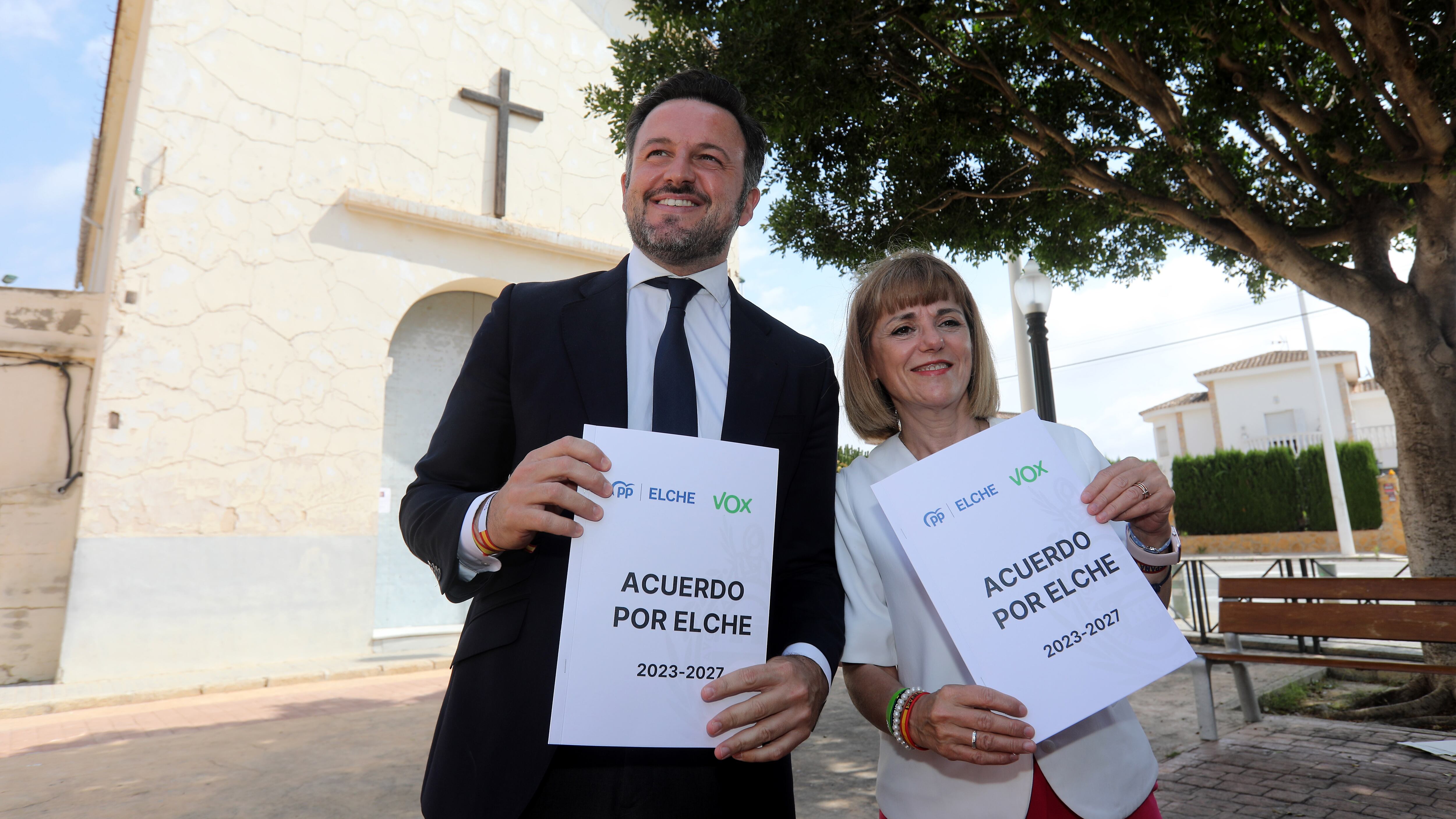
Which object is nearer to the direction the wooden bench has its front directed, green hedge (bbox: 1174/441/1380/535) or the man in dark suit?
the man in dark suit

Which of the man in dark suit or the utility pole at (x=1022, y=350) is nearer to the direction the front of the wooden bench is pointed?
the man in dark suit

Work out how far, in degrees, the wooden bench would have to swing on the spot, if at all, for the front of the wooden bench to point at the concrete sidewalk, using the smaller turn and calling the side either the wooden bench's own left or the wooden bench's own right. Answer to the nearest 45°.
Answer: approximately 45° to the wooden bench's own right

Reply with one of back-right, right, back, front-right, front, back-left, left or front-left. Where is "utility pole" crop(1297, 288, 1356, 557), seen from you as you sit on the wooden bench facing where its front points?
back-right

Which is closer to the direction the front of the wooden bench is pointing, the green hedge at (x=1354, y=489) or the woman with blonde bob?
the woman with blonde bob

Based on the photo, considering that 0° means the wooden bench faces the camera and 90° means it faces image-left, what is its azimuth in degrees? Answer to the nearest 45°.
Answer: approximately 45°

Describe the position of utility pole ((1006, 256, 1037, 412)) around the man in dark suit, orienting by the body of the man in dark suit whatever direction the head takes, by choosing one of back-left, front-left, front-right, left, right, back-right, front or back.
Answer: back-left

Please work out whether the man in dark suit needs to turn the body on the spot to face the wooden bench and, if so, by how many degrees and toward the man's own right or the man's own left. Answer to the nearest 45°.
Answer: approximately 135° to the man's own left

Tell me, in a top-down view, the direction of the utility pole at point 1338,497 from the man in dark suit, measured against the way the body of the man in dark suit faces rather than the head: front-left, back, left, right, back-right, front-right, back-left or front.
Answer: back-left

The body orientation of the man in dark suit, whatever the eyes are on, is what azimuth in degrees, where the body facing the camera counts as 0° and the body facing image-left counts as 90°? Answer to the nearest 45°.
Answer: approximately 0°
